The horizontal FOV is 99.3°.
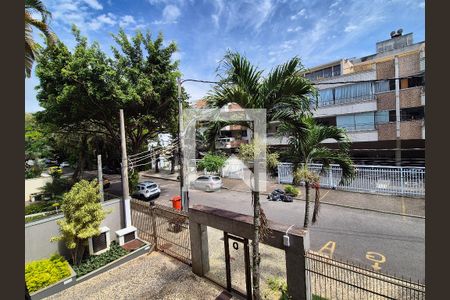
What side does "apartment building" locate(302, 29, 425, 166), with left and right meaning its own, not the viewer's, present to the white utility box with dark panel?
front

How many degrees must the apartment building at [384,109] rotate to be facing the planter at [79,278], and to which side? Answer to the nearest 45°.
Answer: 0° — it already faces it

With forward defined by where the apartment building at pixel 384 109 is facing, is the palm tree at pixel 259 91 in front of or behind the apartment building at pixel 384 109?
in front

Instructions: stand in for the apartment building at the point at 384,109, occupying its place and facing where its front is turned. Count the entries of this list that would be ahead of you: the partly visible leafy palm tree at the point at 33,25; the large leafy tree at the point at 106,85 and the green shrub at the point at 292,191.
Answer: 3

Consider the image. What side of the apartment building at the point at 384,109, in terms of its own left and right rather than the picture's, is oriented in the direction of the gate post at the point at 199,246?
front

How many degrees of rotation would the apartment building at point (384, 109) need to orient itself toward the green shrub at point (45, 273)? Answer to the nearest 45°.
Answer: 0° — it already faces it

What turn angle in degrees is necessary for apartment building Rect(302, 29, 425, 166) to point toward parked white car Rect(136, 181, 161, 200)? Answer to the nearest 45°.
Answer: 0° — it already faces it

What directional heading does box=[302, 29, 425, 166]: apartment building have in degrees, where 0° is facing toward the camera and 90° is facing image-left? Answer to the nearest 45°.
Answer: approximately 45°

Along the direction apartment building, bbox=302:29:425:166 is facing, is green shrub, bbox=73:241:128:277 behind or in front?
in front

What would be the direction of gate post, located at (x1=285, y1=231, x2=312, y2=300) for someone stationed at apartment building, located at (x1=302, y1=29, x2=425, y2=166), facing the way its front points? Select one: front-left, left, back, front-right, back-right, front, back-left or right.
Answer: front-left

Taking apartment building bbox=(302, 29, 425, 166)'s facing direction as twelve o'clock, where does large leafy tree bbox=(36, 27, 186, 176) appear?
The large leafy tree is roughly at 2 o'clock from the apartment building.
